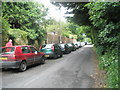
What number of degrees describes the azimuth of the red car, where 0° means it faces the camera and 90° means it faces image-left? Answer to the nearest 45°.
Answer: approximately 225°
